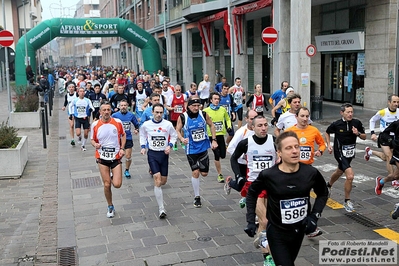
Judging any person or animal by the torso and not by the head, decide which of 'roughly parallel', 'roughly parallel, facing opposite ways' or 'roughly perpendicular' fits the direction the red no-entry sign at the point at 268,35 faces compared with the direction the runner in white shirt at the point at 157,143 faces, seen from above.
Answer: roughly parallel

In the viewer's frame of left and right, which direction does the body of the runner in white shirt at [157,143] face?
facing the viewer

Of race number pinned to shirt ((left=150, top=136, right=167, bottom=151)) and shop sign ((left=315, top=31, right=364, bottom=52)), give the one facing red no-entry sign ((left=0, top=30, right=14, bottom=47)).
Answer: the shop sign

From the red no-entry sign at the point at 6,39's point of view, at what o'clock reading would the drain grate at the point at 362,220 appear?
The drain grate is roughly at 11 o'clock from the red no-entry sign.

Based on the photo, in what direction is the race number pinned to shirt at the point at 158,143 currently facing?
toward the camera

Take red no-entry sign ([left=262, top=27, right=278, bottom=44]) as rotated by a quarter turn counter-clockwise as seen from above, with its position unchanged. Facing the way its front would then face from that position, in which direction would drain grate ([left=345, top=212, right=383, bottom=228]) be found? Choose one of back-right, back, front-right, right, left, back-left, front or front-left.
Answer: right

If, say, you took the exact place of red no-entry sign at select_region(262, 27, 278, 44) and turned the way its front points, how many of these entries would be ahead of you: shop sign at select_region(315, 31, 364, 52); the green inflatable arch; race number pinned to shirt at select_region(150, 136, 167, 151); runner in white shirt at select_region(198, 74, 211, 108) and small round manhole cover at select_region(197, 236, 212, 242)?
2

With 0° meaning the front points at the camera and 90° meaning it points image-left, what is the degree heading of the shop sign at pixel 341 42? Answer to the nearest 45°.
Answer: approximately 45°

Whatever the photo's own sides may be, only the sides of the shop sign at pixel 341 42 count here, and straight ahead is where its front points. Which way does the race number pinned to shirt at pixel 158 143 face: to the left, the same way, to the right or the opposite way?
to the left

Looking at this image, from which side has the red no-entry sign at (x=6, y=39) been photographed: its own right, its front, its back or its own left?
front

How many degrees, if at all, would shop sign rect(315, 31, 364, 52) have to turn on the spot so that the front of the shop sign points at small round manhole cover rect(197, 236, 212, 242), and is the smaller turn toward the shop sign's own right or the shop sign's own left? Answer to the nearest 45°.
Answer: approximately 45° to the shop sign's own left

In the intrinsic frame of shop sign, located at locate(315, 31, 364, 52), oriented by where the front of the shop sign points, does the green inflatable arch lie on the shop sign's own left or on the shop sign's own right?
on the shop sign's own right

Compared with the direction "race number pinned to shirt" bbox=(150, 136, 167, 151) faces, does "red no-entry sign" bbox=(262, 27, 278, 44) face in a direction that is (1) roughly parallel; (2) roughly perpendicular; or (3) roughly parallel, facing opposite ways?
roughly parallel

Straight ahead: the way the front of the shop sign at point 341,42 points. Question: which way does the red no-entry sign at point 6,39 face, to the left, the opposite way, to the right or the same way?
to the left
